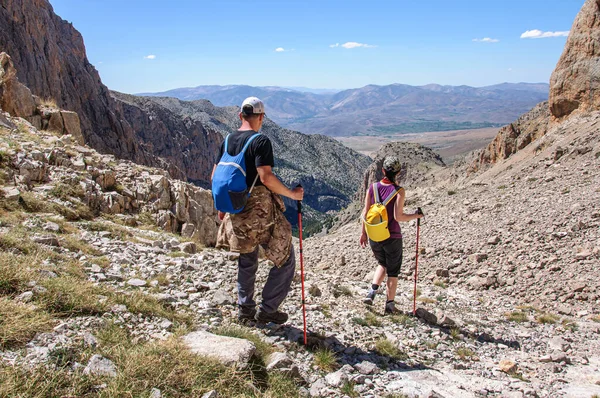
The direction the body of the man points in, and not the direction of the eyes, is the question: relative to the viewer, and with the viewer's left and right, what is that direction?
facing away from the viewer and to the right of the viewer

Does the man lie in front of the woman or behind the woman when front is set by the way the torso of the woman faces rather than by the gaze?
behind

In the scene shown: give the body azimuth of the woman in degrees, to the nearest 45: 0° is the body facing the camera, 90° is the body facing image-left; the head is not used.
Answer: approximately 225°

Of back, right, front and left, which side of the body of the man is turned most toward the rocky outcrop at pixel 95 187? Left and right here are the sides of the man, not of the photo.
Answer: left

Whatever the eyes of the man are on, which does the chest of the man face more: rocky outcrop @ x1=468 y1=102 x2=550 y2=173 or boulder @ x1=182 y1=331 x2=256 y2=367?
the rocky outcrop

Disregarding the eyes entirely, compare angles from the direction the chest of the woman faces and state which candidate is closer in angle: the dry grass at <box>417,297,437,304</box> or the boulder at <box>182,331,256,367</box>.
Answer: the dry grass
